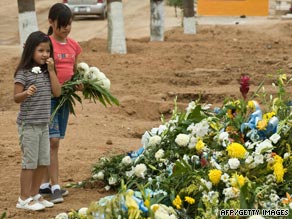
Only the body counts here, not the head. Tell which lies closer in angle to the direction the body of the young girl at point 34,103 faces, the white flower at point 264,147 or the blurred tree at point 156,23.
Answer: the white flower

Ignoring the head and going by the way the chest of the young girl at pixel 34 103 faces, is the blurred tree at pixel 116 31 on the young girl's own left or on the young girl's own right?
on the young girl's own left

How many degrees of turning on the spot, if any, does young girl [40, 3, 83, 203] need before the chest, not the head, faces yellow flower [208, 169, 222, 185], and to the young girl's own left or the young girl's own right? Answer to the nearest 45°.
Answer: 0° — they already face it

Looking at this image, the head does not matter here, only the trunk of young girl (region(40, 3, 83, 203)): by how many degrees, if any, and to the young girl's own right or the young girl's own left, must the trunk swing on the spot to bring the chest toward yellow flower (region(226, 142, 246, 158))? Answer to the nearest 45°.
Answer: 0° — they already face it

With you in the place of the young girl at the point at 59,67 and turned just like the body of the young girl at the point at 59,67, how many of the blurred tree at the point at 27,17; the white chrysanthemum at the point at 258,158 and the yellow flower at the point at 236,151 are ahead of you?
2

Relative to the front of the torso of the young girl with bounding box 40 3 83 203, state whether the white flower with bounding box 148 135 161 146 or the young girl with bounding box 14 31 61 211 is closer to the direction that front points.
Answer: the white flower

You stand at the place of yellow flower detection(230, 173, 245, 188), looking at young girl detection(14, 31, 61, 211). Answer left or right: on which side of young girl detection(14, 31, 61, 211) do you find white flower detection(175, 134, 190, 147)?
right

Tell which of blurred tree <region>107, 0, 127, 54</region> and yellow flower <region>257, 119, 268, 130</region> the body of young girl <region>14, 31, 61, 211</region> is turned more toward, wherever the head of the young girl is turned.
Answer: the yellow flower

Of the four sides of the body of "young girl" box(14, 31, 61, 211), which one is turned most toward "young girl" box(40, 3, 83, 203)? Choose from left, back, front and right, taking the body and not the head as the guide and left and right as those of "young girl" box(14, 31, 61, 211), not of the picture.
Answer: left

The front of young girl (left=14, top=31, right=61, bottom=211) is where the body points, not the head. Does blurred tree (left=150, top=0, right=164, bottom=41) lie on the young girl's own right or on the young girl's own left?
on the young girl's own left
